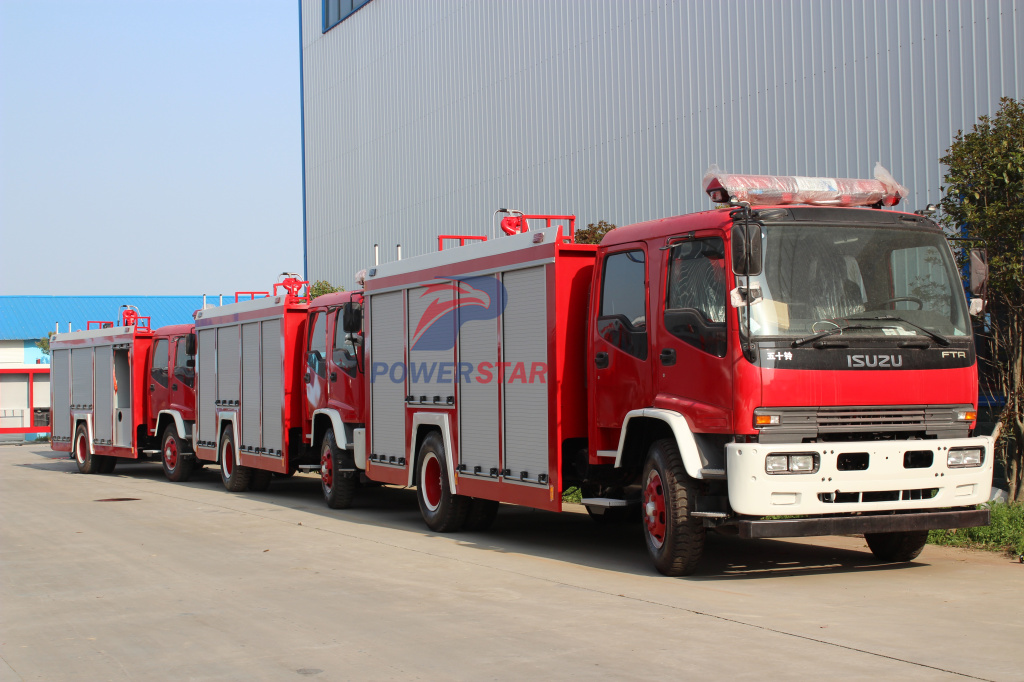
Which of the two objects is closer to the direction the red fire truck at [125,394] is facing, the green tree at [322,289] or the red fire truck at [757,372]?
the red fire truck

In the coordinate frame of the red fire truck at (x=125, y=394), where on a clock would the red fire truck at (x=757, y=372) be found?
the red fire truck at (x=757, y=372) is roughly at 1 o'clock from the red fire truck at (x=125, y=394).

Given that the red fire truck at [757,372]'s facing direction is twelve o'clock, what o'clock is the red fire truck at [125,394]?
the red fire truck at [125,394] is roughly at 6 o'clock from the red fire truck at [757,372].

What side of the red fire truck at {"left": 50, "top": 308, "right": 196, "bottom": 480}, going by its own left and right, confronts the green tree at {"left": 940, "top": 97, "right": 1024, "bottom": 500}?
front

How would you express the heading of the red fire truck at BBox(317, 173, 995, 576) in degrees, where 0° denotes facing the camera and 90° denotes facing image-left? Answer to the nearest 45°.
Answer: approximately 315°

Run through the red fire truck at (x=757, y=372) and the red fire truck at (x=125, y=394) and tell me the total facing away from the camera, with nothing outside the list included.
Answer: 0

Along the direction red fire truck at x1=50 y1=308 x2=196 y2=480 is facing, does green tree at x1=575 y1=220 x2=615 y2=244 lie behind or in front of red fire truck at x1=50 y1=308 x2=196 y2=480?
in front

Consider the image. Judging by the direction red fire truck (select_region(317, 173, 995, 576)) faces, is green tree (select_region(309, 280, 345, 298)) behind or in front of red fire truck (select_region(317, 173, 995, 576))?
behind

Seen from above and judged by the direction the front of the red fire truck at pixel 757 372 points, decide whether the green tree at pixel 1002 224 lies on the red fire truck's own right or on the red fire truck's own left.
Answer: on the red fire truck's own left
